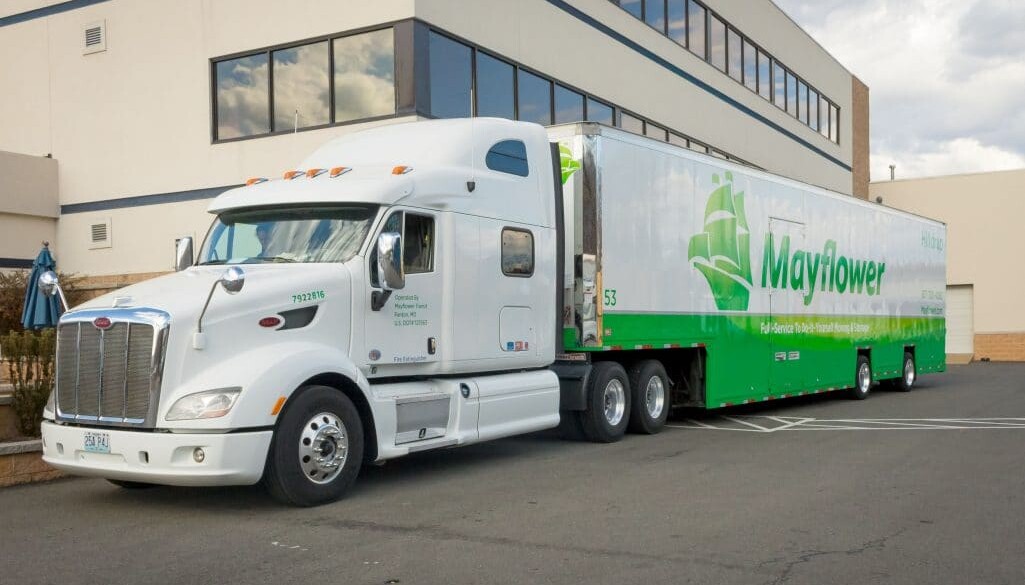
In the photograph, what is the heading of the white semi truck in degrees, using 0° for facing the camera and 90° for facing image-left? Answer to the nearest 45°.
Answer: approximately 45°

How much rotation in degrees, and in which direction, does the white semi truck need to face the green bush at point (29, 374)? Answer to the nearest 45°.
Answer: approximately 45° to its right

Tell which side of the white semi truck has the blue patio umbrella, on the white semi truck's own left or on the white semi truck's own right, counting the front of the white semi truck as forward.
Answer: on the white semi truck's own right

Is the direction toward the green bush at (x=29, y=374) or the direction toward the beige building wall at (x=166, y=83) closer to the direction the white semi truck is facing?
the green bush

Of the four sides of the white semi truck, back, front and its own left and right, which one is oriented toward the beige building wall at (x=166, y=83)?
right
